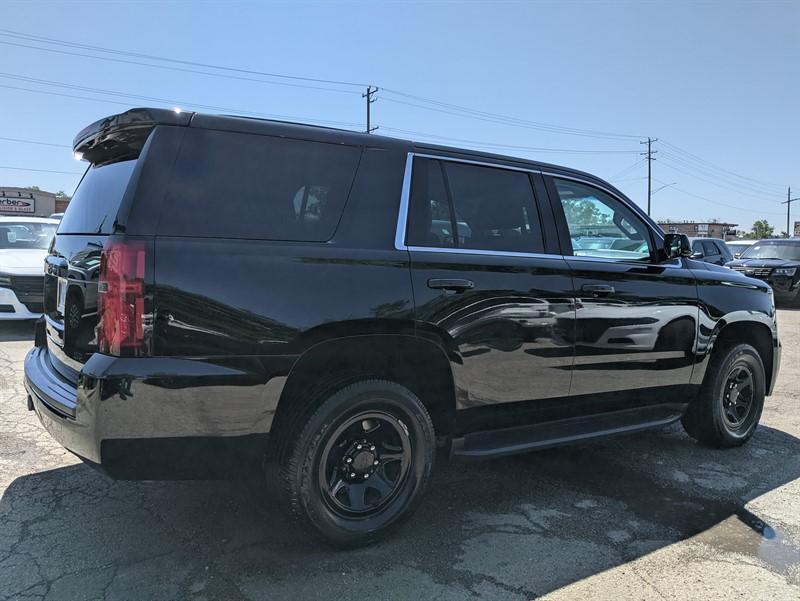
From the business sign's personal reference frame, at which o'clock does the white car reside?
The white car is roughly at 12 o'clock from the business sign.

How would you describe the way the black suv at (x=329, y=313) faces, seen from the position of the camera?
facing away from the viewer and to the right of the viewer

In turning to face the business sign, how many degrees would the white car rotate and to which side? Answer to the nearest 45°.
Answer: approximately 180°

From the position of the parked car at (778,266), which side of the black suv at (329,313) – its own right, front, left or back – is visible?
front

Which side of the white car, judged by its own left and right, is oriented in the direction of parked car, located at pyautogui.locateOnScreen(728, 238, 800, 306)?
left

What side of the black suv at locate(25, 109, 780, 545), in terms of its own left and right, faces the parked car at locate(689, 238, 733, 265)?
front

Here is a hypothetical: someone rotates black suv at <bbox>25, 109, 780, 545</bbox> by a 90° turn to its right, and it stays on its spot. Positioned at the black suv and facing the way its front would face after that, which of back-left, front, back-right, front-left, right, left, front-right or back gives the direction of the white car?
back

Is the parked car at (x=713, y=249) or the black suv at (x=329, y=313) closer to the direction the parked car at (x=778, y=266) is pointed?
the black suv

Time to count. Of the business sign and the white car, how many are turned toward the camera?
2

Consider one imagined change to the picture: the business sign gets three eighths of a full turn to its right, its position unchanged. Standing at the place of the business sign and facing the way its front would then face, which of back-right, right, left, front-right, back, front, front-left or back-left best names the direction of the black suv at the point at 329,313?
back-left

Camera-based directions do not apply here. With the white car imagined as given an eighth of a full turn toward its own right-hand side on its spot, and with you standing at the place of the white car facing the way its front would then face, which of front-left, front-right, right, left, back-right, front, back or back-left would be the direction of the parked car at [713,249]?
back-left

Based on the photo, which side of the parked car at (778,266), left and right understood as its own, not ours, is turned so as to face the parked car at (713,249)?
right

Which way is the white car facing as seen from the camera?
toward the camera

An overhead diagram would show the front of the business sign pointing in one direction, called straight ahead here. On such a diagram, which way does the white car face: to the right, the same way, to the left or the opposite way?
the same way

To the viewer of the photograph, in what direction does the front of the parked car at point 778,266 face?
facing the viewer and to the left of the viewer

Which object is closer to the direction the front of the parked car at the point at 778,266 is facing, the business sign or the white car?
the white car

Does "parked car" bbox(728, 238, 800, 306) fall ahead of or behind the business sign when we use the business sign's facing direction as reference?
ahead
